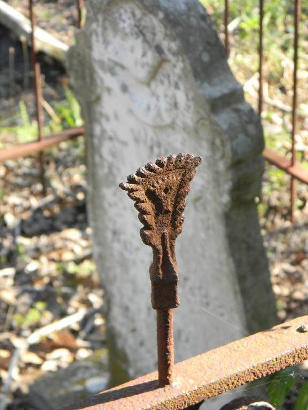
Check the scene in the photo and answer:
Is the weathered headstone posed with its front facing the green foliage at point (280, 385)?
no

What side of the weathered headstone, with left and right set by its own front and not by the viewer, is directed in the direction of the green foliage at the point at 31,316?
right

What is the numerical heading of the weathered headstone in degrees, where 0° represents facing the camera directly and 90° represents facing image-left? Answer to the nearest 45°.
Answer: approximately 45°

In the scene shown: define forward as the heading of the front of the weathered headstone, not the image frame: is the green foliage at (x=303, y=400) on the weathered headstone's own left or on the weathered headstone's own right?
on the weathered headstone's own left

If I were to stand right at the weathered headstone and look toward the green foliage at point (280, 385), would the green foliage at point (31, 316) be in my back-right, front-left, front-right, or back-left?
back-right

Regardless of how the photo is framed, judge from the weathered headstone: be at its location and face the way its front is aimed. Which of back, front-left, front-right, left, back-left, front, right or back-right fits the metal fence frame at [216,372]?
front-left
